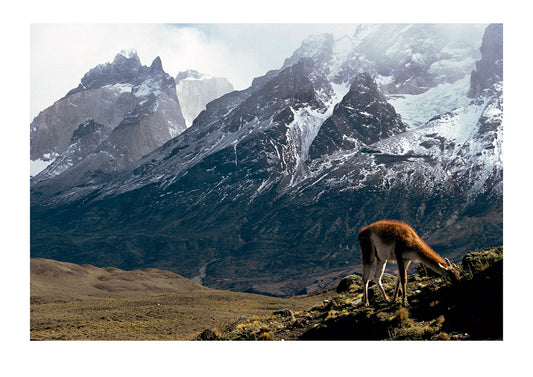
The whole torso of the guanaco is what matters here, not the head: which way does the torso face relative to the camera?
to the viewer's right
